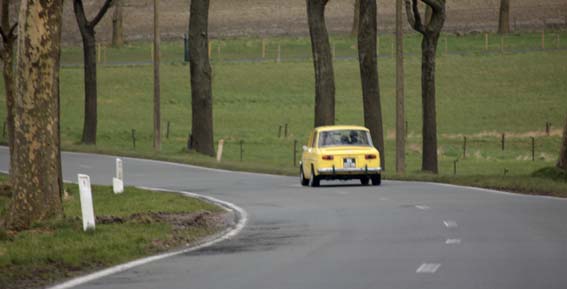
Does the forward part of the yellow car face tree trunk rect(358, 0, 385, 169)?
yes

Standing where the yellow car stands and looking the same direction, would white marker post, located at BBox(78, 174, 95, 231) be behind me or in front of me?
behind

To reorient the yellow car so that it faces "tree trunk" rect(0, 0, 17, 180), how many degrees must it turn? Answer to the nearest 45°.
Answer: approximately 90° to its left

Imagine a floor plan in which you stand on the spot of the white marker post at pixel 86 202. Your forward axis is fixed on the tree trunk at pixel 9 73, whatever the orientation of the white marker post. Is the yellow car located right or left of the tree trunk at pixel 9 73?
right

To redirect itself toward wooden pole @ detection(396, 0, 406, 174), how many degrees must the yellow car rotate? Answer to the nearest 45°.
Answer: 0° — it already faces it

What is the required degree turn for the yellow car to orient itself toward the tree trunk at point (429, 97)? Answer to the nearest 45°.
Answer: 0° — it already faces it

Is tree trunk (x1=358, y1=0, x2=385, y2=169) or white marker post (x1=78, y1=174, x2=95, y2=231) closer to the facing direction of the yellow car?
the tree trunk

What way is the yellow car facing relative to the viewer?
away from the camera
